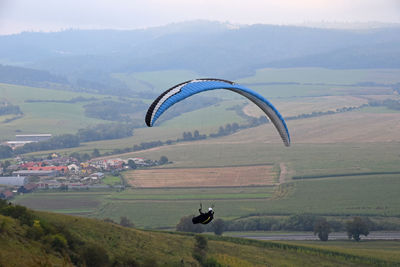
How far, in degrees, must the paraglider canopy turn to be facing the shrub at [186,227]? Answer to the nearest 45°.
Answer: approximately 45° to its right

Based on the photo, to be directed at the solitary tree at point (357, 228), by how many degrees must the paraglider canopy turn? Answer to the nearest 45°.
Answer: approximately 90° to its right

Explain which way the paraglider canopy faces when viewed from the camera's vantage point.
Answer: facing away from the viewer and to the left of the viewer

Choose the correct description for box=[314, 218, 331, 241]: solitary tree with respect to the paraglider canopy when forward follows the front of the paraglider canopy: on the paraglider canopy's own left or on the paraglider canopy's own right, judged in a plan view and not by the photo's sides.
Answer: on the paraglider canopy's own right

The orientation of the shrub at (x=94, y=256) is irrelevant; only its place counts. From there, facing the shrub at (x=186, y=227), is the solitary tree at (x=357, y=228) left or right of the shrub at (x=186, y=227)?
right
